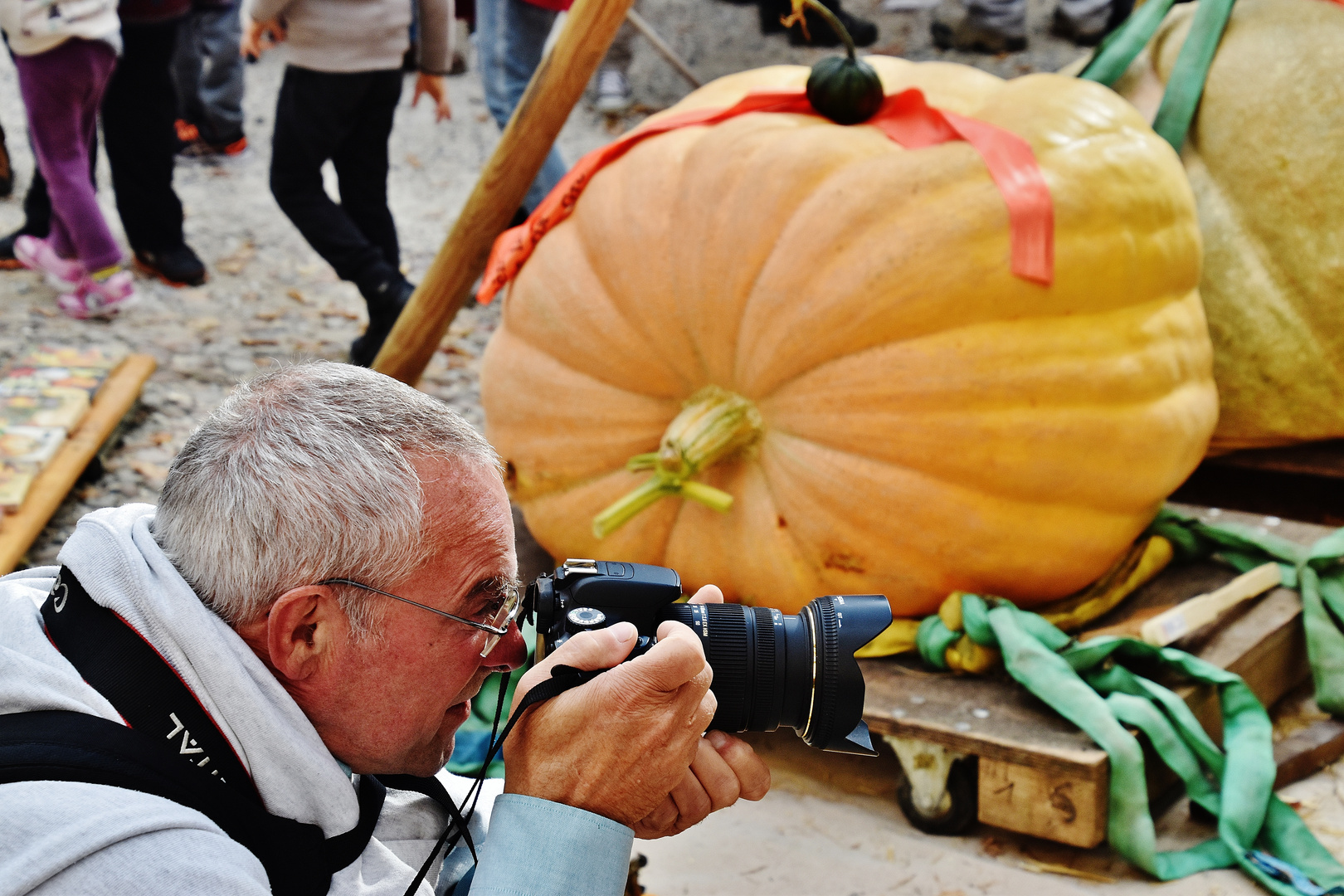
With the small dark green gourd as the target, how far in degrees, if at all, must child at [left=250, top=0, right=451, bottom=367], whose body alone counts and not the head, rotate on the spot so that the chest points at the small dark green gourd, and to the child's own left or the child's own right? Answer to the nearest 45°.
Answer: approximately 90° to the child's own left

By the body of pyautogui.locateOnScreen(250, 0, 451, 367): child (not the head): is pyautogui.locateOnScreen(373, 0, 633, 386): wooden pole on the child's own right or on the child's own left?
on the child's own left

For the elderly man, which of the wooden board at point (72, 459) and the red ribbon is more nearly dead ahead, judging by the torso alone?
the red ribbon

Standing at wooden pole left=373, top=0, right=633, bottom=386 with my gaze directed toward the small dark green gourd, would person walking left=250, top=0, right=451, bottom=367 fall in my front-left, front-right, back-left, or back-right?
back-left

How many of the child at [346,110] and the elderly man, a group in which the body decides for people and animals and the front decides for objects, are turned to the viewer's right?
1

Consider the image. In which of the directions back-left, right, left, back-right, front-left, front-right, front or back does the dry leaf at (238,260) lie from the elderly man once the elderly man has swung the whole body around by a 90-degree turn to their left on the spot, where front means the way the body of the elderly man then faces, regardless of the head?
front

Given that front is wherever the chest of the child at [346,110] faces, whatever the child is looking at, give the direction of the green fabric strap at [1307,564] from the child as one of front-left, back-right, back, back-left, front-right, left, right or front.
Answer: left

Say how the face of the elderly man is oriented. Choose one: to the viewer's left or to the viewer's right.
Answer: to the viewer's right

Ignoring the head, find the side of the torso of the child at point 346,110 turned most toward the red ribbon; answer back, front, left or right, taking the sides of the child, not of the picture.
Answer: left

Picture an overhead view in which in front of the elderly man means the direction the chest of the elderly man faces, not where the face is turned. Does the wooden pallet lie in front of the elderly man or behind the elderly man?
in front

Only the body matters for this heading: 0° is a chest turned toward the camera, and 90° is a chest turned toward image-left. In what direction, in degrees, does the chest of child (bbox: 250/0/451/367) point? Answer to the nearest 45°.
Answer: approximately 45°

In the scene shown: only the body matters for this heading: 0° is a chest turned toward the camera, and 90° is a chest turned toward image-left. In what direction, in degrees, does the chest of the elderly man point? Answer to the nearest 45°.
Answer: approximately 270°

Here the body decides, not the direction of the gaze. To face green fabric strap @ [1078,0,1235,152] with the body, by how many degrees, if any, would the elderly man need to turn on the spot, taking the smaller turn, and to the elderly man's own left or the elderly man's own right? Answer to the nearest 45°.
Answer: approximately 45° to the elderly man's own left
